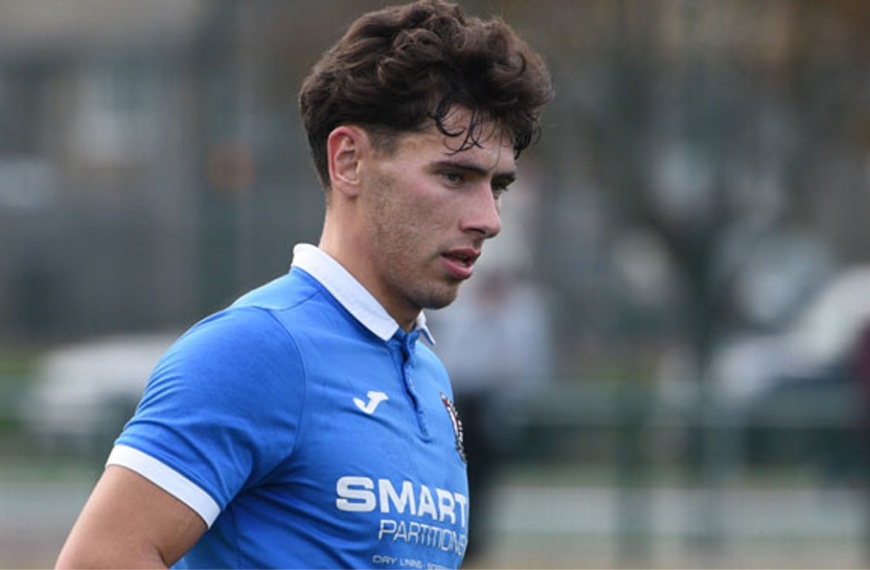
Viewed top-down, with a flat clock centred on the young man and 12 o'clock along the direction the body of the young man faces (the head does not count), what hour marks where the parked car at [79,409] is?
The parked car is roughly at 7 o'clock from the young man.

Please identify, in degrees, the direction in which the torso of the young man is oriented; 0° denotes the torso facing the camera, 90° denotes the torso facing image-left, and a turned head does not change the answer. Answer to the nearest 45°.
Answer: approximately 315°
